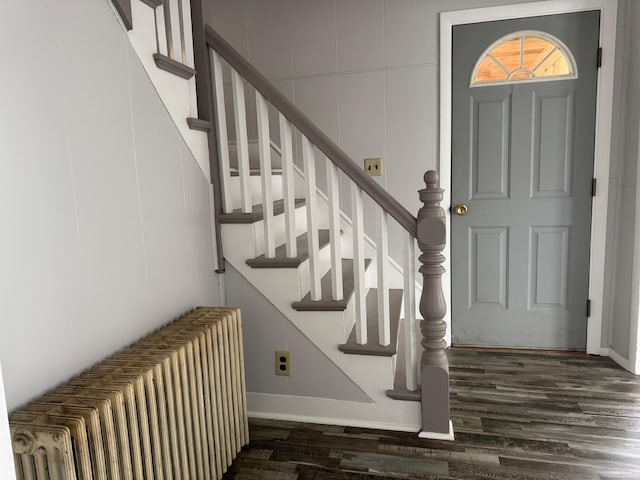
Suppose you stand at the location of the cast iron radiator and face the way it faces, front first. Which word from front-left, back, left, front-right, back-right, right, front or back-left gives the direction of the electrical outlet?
left

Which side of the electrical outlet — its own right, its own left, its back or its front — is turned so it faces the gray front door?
left

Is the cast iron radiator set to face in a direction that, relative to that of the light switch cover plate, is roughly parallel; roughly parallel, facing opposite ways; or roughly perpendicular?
roughly perpendicular

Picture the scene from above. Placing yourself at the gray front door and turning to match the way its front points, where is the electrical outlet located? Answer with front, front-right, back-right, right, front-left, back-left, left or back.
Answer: front-right

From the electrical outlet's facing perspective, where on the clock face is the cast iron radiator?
The cast iron radiator is roughly at 1 o'clock from the electrical outlet.

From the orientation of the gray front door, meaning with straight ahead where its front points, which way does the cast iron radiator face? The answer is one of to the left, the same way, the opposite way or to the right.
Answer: to the left

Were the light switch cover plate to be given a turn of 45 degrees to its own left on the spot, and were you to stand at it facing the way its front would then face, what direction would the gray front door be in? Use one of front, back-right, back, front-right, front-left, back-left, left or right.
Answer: front-left

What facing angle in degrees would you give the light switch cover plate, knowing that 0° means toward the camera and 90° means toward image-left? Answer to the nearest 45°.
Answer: approximately 0°

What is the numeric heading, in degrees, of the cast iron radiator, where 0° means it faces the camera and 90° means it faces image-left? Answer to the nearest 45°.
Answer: approximately 315°
